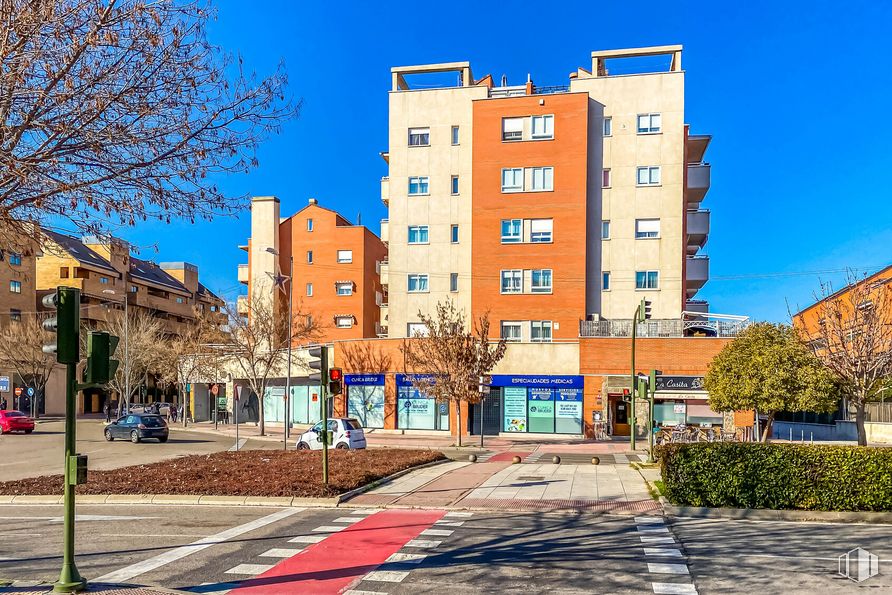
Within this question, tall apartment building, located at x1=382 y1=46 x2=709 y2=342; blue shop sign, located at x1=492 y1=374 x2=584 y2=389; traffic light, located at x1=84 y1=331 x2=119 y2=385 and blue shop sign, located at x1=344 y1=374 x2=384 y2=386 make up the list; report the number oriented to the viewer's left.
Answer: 0

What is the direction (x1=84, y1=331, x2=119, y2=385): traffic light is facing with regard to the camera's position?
facing away from the viewer and to the right of the viewer

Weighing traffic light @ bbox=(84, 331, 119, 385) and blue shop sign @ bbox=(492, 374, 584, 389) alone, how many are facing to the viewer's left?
0

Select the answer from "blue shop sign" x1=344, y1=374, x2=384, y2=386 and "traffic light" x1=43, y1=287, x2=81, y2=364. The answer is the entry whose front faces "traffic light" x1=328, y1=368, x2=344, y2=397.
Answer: the blue shop sign

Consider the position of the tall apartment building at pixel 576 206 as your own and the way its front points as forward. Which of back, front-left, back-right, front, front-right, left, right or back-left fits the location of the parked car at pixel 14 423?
right

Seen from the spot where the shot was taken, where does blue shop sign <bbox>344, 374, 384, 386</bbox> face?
facing the viewer

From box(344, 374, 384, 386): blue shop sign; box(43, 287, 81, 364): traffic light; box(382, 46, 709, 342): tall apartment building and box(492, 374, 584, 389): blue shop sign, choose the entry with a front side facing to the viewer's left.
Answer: the traffic light

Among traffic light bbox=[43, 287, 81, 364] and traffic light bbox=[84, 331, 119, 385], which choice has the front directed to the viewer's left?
traffic light bbox=[43, 287, 81, 364]

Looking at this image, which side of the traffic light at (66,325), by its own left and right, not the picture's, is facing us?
left

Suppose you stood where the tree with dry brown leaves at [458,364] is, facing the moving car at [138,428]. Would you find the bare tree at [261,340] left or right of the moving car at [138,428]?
right
